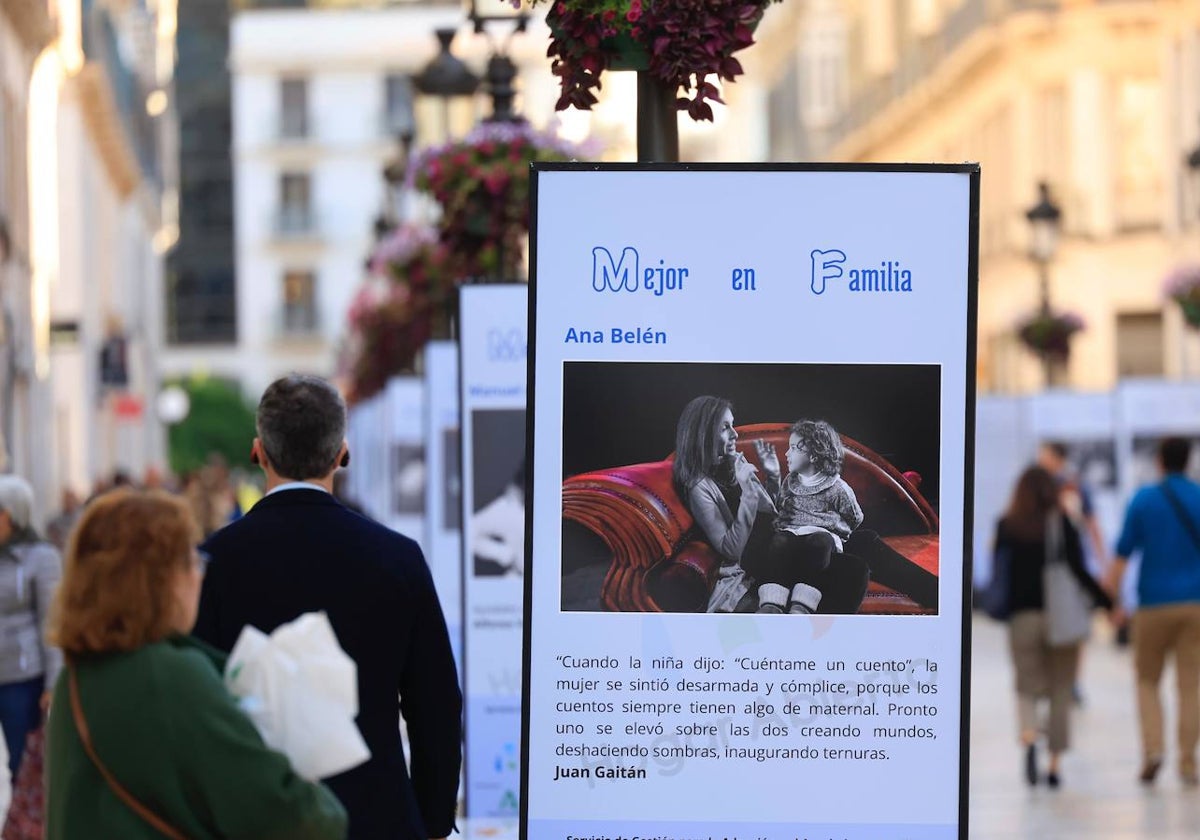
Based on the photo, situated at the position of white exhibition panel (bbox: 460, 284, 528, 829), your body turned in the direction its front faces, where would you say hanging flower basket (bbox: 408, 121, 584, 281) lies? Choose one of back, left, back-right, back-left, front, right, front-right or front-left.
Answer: back

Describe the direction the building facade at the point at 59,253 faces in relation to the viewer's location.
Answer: facing to the right of the viewer

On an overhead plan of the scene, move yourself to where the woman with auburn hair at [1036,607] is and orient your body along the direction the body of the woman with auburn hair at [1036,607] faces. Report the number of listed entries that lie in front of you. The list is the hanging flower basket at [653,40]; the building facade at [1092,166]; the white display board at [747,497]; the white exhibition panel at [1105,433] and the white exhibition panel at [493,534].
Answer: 2

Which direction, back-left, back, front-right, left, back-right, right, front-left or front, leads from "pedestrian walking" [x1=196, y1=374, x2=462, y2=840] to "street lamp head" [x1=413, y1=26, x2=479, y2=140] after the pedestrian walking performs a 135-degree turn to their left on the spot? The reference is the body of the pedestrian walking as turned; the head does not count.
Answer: back-right

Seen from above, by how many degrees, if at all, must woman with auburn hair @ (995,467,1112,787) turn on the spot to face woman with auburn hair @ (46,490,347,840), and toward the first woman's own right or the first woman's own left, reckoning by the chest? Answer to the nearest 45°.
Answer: approximately 180°

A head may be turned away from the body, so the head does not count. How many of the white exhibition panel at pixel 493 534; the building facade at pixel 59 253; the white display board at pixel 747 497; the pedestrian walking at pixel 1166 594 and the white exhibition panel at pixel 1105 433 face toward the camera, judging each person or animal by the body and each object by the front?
3

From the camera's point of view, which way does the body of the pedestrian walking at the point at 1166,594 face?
away from the camera

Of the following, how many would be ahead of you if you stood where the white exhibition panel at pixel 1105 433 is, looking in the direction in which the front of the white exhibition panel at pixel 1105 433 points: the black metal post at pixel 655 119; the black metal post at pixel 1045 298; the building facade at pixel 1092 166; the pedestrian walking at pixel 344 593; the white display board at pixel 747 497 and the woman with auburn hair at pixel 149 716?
4

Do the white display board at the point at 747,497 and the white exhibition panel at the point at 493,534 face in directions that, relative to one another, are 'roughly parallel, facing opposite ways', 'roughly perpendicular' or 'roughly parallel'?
roughly parallel

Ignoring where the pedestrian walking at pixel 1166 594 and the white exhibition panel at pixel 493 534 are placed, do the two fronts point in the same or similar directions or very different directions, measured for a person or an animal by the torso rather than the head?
very different directions

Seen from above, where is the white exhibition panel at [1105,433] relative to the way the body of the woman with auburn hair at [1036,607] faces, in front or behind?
in front

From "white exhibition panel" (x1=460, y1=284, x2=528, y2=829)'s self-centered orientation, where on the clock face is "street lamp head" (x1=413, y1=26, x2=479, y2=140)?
The street lamp head is roughly at 6 o'clock from the white exhibition panel.

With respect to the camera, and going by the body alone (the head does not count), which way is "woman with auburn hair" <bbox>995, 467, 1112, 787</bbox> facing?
away from the camera

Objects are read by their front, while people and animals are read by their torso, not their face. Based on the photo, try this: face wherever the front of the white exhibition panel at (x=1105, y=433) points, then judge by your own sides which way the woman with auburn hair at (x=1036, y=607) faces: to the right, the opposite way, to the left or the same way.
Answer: the opposite way

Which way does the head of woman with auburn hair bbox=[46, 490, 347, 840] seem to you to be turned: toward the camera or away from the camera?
away from the camera

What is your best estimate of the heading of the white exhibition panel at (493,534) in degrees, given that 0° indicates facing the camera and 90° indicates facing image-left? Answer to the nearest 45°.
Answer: approximately 0°
